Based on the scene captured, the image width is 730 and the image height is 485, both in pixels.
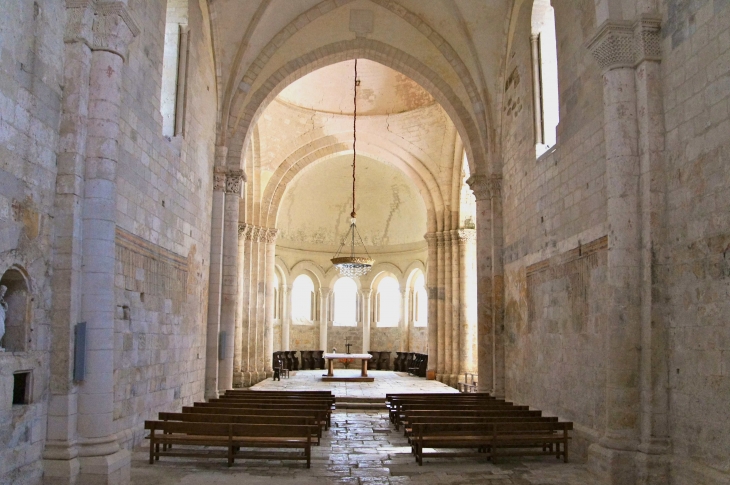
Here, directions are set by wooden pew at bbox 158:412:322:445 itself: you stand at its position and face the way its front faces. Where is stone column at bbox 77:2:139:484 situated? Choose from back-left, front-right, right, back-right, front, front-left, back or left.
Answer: back-left

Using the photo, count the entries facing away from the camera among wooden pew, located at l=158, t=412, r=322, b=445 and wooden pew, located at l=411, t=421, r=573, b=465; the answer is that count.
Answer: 2

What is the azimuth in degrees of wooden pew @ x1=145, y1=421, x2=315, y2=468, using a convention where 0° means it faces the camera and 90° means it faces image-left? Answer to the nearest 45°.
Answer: approximately 180°

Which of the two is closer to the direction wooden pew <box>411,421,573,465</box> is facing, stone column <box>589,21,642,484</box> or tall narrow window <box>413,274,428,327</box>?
the tall narrow window

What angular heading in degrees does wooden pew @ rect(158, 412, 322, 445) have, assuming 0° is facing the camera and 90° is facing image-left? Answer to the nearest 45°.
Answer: approximately 180°

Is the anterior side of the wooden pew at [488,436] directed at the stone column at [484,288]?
yes

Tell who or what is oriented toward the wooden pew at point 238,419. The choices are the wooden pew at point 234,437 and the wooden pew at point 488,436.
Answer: the wooden pew at point 234,437

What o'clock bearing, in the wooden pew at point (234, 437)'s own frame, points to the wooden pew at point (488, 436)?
the wooden pew at point (488, 436) is roughly at 3 o'clock from the wooden pew at point (234, 437).

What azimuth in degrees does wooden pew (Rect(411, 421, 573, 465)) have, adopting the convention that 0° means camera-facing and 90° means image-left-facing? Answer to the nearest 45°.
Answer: approximately 180°

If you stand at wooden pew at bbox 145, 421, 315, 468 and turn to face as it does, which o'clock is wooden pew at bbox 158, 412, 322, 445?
wooden pew at bbox 158, 412, 322, 445 is roughly at 12 o'clock from wooden pew at bbox 145, 421, 315, 468.

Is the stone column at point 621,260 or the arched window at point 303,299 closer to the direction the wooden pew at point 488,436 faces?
the arched window
